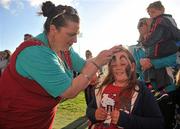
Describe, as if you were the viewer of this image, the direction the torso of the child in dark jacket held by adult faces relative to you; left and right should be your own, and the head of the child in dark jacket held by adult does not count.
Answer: facing to the left of the viewer

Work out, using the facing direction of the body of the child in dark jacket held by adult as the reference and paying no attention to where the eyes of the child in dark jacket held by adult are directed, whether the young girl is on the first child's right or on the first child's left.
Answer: on the first child's left

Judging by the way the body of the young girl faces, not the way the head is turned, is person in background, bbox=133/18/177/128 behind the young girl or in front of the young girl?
behind

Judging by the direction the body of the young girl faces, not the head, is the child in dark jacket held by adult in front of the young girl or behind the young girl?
behind
